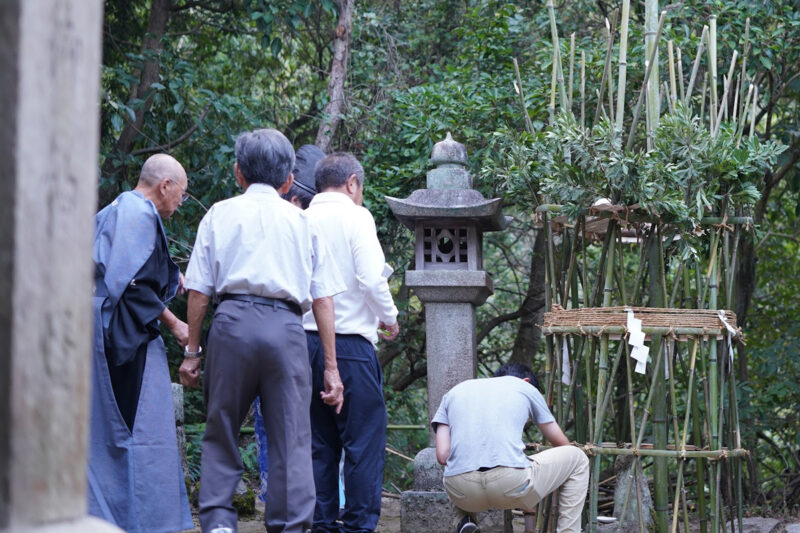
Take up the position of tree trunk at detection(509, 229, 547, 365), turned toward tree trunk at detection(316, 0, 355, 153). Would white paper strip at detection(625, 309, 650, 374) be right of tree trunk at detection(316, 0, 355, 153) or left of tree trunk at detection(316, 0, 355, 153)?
left

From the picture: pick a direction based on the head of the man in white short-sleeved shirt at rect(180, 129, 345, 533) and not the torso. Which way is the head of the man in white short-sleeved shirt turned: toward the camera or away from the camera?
away from the camera

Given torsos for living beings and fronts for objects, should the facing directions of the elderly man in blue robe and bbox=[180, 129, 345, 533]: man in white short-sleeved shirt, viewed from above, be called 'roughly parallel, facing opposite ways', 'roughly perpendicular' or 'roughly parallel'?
roughly perpendicular

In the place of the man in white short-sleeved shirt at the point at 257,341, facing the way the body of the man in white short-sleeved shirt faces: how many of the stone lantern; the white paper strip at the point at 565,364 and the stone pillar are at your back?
1

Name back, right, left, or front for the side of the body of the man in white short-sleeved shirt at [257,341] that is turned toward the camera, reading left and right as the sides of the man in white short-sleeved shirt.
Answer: back

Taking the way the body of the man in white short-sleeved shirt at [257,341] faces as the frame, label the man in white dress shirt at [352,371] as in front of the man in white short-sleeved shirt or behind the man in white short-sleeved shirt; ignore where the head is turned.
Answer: in front

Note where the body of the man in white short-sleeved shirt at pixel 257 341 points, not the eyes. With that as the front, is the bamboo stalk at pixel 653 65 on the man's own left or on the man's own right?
on the man's own right

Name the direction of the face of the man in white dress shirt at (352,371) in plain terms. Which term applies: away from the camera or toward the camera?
away from the camera

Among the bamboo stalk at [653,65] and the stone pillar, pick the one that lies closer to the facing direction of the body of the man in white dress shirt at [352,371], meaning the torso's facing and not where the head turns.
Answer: the bamboo stalk

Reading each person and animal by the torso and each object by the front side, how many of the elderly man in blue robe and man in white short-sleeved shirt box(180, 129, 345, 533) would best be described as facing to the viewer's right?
1

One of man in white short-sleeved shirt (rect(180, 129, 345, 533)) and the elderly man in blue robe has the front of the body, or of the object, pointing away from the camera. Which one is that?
the man in white short-sleeved shirt

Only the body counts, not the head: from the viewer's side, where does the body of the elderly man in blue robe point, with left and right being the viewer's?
facing to the right of the viewer

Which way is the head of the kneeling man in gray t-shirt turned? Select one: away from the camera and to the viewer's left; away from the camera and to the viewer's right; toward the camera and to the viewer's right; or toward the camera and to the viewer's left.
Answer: away from the camera and to the viewer's right

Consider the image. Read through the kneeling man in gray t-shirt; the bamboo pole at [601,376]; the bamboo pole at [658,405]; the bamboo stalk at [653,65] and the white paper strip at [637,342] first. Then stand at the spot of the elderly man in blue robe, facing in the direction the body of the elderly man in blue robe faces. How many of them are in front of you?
5

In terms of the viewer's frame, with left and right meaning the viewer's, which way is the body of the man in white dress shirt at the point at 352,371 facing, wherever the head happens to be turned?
facing away from the viewer and to the right of the viewer
